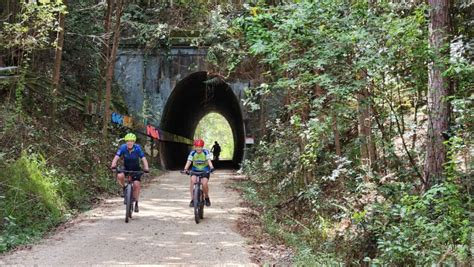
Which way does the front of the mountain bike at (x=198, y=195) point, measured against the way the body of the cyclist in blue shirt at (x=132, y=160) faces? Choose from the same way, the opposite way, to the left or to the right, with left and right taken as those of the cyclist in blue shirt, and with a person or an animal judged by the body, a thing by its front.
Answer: the same way

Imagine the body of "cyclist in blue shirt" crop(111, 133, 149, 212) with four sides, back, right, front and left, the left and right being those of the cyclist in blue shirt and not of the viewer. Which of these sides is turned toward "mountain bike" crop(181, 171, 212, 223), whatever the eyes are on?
left

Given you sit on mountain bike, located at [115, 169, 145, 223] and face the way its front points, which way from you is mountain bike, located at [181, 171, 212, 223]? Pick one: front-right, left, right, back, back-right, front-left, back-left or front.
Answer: left

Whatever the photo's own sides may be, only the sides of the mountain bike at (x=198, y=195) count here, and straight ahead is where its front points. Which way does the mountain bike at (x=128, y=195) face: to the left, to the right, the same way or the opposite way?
the same way

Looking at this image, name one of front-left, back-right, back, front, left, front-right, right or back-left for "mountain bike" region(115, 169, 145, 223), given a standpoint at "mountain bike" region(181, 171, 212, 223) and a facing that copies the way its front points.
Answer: right

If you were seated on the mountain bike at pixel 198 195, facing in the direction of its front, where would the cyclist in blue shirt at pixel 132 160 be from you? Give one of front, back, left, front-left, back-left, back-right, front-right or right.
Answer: right

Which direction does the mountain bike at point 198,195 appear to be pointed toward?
toward the camera

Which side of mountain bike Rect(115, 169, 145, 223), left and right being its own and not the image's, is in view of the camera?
front

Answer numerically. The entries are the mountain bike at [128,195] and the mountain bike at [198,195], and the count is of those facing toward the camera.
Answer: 2

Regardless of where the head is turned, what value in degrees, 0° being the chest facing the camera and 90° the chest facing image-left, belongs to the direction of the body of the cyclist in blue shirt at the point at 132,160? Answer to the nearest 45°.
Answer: approximately 0°
